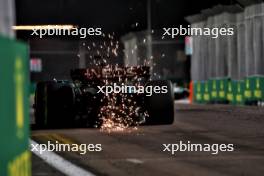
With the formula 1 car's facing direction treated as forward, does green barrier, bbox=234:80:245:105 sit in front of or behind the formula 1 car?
in front

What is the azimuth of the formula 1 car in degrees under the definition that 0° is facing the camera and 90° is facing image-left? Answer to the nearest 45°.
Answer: approximately 180°

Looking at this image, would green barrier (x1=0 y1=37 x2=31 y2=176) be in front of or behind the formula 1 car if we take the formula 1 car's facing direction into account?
behind

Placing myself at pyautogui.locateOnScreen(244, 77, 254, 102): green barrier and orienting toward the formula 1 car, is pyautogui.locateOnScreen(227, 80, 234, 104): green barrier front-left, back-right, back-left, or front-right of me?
back-right

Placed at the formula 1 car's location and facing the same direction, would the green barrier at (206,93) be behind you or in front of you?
in front

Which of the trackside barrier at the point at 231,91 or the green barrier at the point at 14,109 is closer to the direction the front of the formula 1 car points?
the trackside barrier
